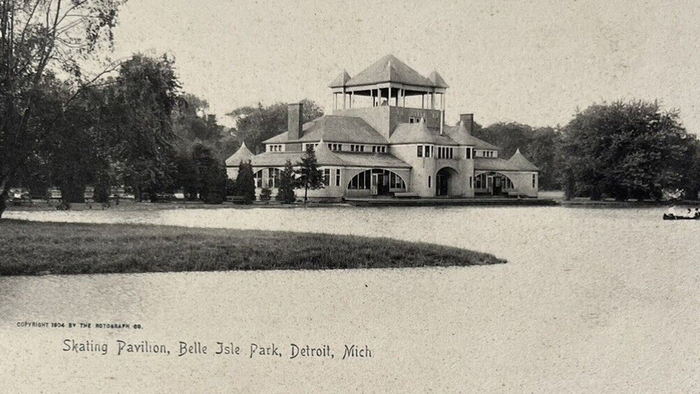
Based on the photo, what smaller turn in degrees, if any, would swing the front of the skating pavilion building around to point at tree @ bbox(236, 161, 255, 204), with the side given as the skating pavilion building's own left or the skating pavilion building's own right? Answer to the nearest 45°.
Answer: approximately 135° to the skating pavilion building's own right

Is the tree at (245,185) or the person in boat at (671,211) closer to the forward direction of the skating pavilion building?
the person in boat

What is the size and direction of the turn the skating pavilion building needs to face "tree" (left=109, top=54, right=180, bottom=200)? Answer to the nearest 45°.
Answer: approximately 135° to its right

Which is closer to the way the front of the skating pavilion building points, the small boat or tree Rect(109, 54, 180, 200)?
the small boat

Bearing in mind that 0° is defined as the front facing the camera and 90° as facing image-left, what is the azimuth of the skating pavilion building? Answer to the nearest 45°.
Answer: approximately 315°
